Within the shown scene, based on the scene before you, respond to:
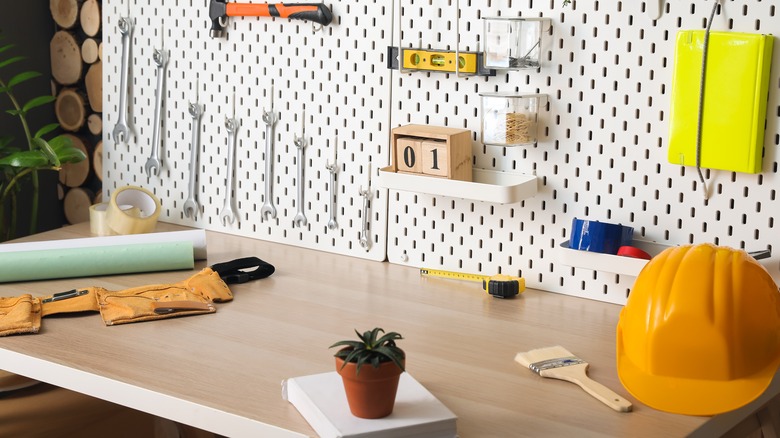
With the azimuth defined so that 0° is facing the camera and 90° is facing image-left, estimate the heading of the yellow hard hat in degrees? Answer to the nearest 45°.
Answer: approximately 0°

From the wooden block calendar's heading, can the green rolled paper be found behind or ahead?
ahead

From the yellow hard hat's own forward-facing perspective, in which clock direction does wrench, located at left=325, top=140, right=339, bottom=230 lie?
The wrench is roughly at 4 o'clock from the yellow hard hat.

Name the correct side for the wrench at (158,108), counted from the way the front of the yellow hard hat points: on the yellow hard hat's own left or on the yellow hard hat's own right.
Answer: on the yellow hard hat's own right

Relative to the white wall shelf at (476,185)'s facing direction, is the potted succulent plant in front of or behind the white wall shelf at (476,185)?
in front

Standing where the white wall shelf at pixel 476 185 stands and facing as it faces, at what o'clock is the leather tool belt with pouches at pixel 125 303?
The leather tool belt with pouches is roughly at 1 o'clock from the white wall shelf.

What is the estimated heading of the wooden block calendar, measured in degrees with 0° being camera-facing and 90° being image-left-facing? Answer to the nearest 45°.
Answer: approximately 45°

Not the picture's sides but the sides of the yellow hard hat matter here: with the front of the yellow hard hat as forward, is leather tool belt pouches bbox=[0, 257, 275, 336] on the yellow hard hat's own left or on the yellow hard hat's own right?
on the yellow hard hat's own right

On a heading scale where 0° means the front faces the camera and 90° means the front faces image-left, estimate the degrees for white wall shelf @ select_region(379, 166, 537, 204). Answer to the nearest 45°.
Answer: approximately 45°

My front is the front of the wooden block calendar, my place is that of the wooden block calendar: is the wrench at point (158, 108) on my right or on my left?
on my right
